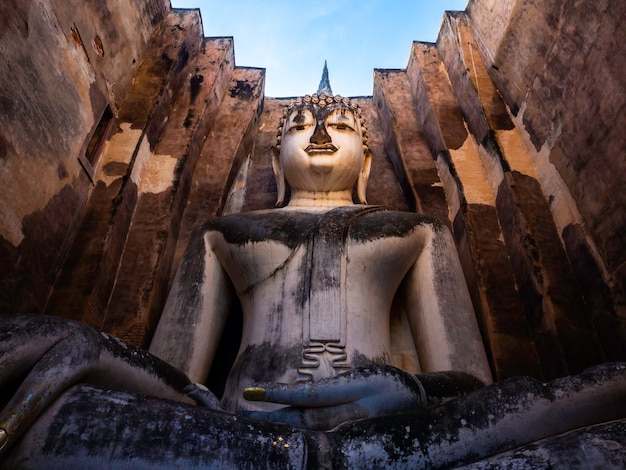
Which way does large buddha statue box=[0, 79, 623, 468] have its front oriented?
toward the camera
